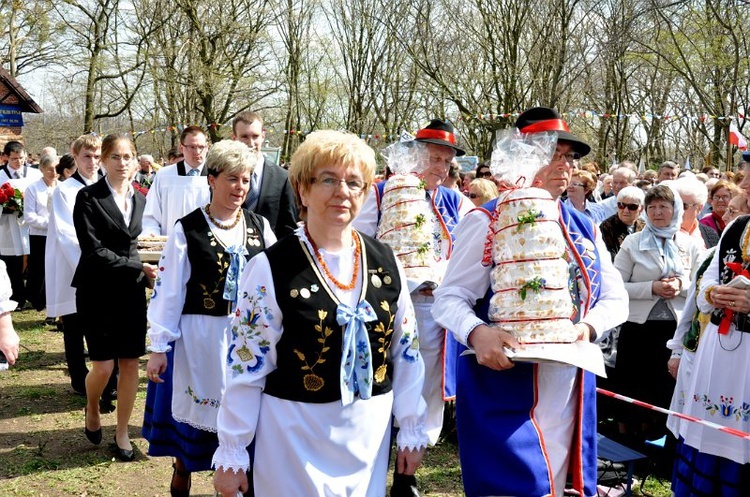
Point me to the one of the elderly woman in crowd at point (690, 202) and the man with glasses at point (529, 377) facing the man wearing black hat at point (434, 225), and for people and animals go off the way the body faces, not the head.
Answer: the elderly woman in crowd

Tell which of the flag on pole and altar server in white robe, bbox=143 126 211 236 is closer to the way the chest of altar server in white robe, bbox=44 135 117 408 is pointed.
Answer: the altar server in white robe

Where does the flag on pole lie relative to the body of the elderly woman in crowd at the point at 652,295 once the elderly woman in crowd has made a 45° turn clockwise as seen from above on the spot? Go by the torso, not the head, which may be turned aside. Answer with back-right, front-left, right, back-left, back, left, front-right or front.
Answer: back-right

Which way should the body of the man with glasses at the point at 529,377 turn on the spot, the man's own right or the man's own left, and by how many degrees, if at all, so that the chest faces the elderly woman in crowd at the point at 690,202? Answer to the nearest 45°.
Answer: approximately 135° to the man's own left

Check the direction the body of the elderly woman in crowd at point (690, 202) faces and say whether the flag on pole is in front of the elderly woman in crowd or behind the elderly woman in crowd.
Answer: behind

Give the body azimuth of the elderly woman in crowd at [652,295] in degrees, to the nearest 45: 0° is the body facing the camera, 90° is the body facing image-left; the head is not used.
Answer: approximately 0°

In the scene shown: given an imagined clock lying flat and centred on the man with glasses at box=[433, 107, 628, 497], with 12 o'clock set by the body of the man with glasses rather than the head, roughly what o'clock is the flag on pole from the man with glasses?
The flag on pole is roughly at 8 o'clock from the man with glasses.

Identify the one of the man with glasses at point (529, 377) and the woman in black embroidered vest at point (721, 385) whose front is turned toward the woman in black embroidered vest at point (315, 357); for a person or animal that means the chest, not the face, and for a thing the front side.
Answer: the woman in black embroidered vest at point (721, 385)

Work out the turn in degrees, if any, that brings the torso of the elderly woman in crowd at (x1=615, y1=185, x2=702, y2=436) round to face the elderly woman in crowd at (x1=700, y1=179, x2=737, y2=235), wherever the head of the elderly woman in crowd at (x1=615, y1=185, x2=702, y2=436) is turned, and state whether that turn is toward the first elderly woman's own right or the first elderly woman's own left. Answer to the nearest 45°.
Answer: approximately 180°
